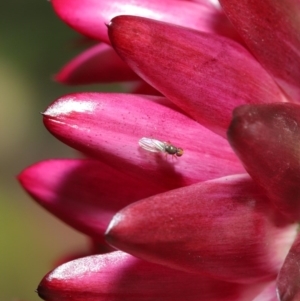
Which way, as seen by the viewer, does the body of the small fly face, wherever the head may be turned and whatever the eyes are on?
to the viewer's right
